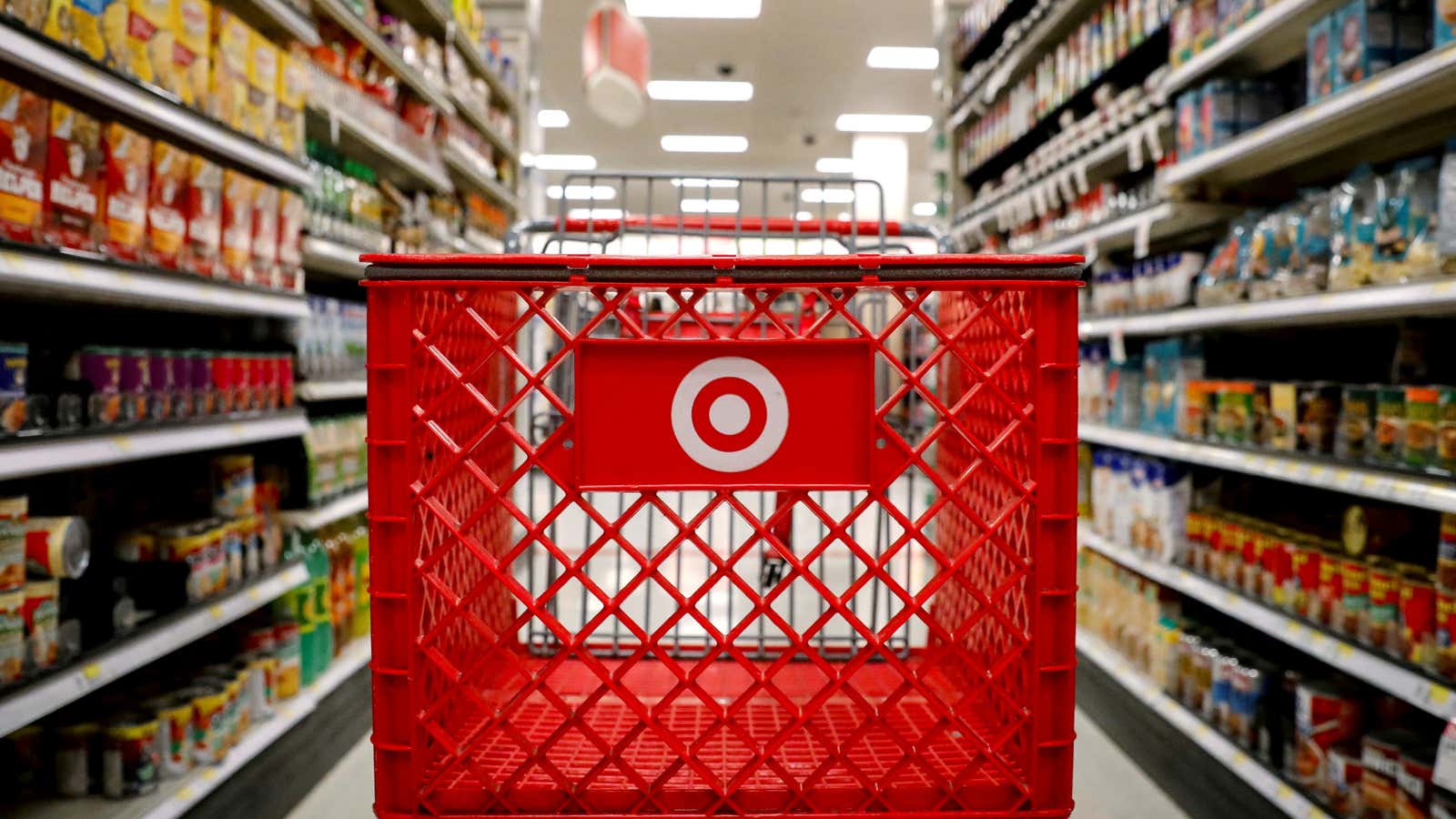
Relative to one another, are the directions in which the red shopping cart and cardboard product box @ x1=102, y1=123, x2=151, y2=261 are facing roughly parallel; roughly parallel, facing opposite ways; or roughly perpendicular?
roughly perpendicular

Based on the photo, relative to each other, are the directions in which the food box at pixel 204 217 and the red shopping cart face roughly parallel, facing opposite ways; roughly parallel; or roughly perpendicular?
roughly perpendicular

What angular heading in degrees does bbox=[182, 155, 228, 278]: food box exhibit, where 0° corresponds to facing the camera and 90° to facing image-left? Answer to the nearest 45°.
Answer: approximately 315°

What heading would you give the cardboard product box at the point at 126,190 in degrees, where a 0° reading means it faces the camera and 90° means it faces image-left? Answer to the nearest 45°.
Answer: approximately 315°

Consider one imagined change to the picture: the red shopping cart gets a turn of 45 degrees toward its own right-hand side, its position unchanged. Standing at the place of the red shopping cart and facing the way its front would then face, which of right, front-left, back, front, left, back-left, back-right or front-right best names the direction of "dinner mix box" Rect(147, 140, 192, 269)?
right

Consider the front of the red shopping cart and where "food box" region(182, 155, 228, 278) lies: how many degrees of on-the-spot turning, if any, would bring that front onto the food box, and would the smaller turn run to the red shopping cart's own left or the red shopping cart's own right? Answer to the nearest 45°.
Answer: approximately 135° to the red shopping cart's own right

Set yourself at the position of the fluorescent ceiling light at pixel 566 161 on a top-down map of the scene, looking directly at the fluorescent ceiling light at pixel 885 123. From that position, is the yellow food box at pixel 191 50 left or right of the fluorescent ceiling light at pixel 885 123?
right
